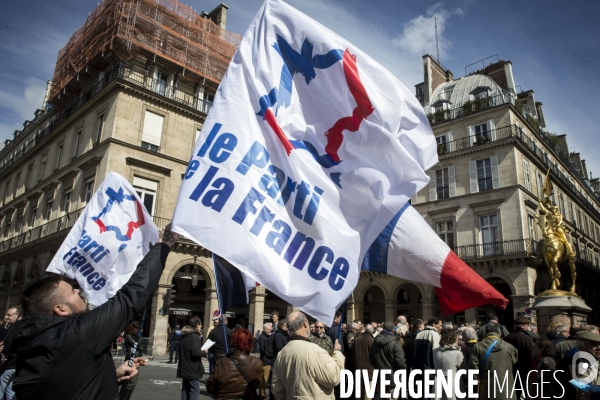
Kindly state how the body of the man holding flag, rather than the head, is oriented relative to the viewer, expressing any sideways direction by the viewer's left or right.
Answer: facing away from the viewer and to the right of the viewer

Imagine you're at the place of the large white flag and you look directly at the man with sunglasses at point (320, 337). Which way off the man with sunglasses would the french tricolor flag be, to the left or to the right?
right

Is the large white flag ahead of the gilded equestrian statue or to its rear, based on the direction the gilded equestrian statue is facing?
ahead

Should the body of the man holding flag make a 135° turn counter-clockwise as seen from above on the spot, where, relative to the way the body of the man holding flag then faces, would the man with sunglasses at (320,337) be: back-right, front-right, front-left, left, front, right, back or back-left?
back-right

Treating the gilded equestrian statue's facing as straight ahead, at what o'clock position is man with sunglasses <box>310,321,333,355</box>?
The man with sunglasses is roughly at 11 o'clock from the gilded equestrian statue.

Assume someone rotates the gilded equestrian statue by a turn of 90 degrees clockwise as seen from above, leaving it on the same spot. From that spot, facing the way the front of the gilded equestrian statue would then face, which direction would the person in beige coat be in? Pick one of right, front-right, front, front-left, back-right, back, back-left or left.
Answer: back-left

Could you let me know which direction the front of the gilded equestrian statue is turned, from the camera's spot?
facing the viewer and to the left of the viewer
